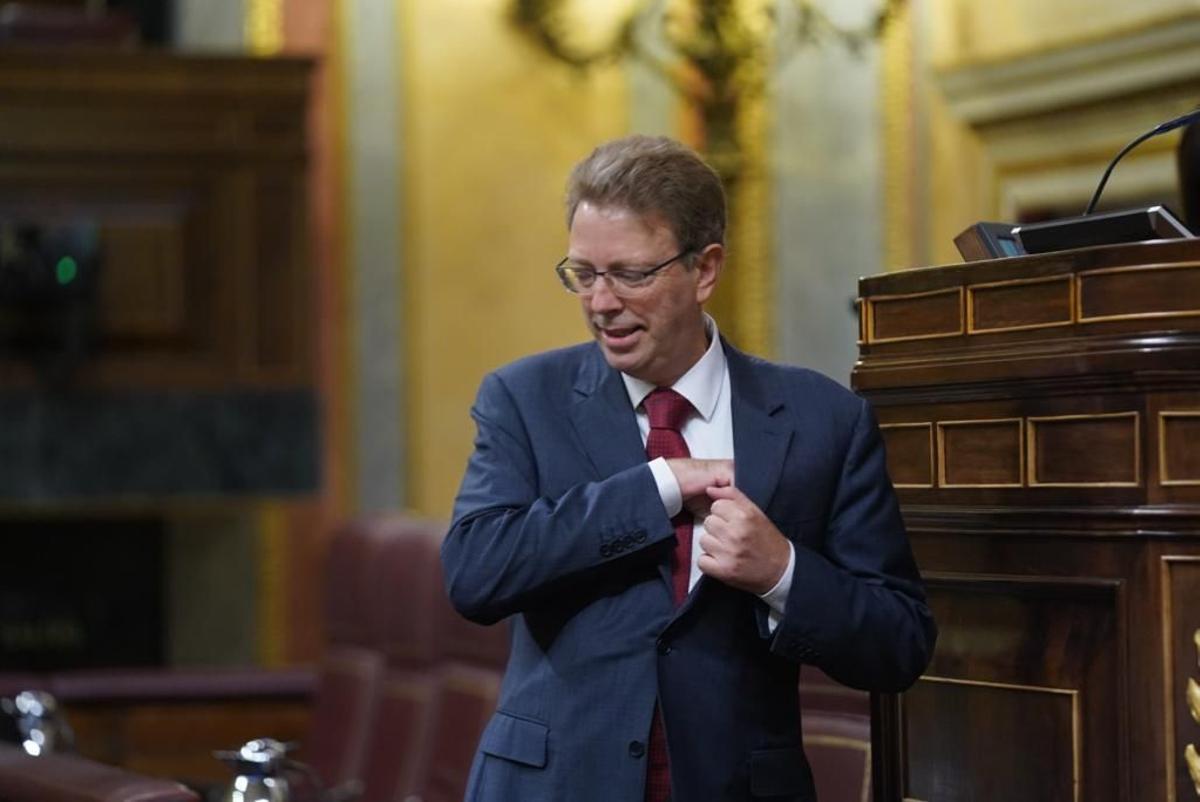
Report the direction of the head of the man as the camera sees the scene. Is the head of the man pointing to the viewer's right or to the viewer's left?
to the viewer's left

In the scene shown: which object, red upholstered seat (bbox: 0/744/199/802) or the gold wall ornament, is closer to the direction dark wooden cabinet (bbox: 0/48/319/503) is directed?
the red upholstered seat

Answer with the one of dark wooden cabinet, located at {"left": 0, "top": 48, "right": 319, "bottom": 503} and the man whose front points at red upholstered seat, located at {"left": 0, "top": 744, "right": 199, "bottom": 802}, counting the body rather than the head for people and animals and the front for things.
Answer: the dark wooden cabinet

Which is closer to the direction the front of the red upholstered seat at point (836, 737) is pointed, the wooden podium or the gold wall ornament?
the wooden podium

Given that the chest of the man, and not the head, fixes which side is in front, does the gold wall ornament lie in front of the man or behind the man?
behind

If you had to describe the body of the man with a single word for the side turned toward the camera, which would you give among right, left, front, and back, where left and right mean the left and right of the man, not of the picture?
front

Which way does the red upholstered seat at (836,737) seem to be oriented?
toward the camera

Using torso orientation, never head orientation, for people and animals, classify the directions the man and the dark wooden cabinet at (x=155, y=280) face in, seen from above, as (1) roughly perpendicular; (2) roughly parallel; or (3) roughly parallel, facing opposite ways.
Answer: roughly parallel

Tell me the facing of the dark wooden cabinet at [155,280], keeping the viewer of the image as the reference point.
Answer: facing the viewer

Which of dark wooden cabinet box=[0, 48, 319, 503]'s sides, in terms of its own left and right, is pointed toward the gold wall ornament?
left

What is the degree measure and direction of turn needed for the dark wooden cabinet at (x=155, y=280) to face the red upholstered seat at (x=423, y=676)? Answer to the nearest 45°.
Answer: approximately 45° to its left

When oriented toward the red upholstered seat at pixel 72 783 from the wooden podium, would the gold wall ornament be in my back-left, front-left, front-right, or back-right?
front-right
